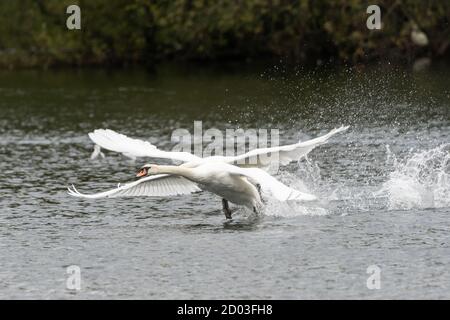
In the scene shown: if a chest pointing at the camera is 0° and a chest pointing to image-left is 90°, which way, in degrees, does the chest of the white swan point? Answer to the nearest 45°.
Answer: approximately 45°

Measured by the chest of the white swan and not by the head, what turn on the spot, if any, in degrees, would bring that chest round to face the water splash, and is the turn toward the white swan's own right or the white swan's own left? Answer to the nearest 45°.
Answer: approximately 135° to the white swan's own left
